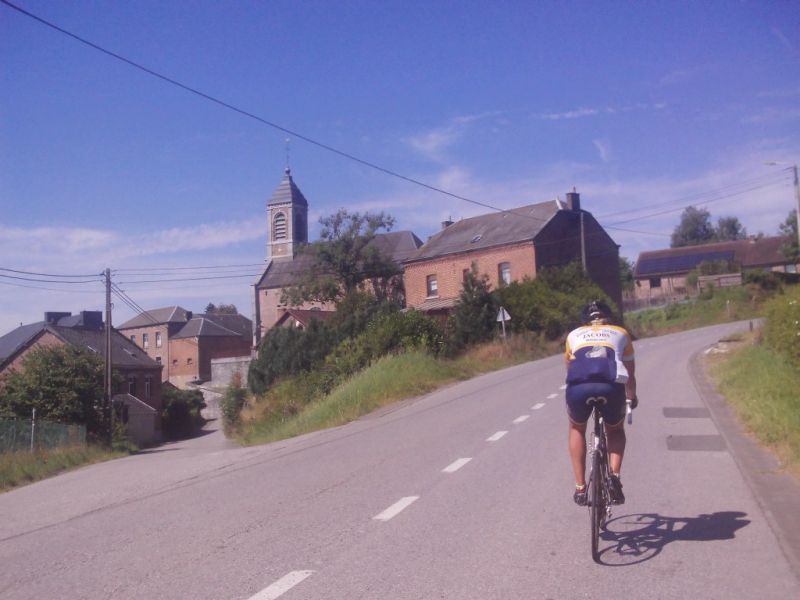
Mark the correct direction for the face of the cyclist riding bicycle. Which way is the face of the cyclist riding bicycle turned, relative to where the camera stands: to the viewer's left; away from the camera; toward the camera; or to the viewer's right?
away from the camera

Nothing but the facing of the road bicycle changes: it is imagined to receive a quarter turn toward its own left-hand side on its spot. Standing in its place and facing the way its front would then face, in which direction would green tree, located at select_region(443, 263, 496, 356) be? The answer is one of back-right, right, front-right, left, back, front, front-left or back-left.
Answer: right

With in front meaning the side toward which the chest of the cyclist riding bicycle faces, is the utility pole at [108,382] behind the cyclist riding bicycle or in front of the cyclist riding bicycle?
in front

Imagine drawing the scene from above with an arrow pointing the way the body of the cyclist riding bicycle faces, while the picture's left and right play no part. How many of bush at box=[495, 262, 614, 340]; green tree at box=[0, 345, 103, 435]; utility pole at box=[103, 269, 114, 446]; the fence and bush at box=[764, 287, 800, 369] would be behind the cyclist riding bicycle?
0

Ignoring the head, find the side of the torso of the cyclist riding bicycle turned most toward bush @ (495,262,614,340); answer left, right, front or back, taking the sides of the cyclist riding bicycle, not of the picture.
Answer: front

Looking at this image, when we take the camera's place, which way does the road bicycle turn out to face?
facing away from the viewer

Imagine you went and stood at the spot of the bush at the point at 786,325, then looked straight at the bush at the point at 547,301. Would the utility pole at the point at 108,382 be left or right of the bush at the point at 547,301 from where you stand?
left

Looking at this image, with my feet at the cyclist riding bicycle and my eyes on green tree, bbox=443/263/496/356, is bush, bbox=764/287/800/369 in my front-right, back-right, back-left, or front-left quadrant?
front-right

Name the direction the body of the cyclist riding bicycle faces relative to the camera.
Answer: away from the camera

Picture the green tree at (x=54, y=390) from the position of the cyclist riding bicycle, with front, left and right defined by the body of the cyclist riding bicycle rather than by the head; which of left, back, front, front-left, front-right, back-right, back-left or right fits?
front-left

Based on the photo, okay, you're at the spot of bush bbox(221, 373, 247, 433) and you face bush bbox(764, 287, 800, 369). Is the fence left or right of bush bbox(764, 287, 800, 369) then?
right

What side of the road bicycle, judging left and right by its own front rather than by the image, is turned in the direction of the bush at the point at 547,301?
front
